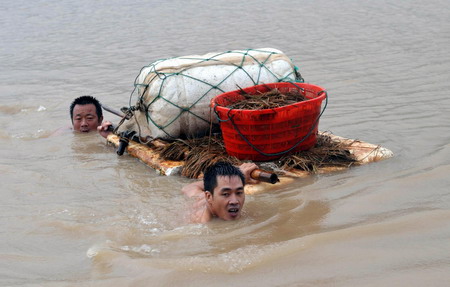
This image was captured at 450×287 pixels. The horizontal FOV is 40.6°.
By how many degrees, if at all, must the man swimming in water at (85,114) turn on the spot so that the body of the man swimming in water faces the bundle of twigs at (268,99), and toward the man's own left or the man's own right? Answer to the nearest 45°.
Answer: approximately 45° to the man's own left

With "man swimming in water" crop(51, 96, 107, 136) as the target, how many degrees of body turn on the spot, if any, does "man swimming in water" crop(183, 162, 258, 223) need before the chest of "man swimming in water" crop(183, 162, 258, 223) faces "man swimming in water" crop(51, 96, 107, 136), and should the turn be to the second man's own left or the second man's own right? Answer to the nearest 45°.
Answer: approximately 180°
